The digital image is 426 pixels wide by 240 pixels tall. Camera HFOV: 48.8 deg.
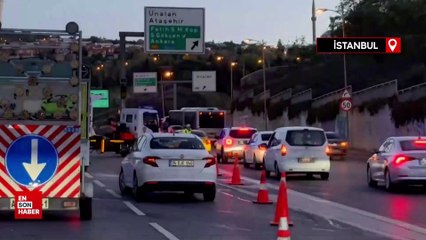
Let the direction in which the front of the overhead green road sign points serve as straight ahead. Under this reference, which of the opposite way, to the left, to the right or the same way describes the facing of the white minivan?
the opposite way

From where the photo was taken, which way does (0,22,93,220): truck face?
away from the camera

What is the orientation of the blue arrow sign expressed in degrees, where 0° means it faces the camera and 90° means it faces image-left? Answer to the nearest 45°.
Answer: approximately 0°

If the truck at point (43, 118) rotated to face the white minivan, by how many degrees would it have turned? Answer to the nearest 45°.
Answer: approximately 45° to its right

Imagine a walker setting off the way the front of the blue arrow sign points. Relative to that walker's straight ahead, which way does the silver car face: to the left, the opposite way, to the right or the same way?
the opposite way

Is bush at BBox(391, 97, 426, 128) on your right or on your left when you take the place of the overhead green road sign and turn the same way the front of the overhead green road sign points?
on your left

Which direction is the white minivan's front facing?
away from the camera
